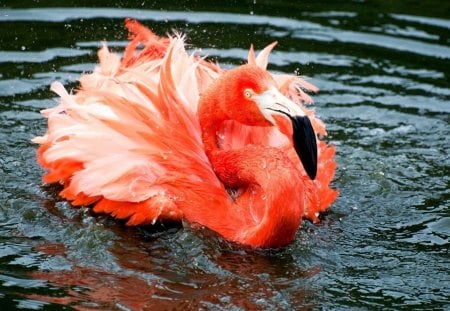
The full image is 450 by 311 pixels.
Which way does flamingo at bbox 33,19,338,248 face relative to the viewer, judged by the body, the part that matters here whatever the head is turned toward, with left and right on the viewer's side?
facing the viewer and to the right of the viewer
